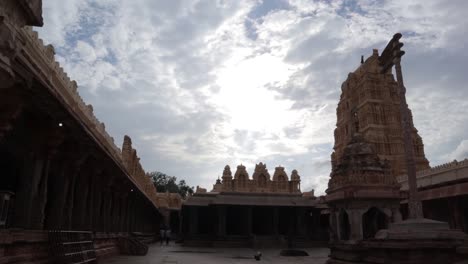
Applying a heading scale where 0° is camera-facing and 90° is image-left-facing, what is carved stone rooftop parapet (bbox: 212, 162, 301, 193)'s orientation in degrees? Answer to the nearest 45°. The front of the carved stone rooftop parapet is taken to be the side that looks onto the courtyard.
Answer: approximately 0°

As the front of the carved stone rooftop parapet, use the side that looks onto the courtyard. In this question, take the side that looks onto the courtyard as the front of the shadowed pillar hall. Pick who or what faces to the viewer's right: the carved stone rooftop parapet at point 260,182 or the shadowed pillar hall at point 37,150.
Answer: the shadowed pillar hall

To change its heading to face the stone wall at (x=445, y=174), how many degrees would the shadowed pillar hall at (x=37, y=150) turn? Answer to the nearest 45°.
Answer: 0° — it already faces it

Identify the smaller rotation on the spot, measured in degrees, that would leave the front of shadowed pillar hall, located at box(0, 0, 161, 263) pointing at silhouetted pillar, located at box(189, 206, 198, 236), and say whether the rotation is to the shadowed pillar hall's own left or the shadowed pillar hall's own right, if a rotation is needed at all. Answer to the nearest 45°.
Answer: approximately 45° to the shadowed pillar hall's own left

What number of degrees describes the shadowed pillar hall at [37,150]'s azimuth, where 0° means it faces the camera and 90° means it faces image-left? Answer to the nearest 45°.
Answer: approximately 270°

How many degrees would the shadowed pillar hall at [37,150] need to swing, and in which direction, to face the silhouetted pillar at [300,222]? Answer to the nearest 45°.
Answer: approximately 45° to its left

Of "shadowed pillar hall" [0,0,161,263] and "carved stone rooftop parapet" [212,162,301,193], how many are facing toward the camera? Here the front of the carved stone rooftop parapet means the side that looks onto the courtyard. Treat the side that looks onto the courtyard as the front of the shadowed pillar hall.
1

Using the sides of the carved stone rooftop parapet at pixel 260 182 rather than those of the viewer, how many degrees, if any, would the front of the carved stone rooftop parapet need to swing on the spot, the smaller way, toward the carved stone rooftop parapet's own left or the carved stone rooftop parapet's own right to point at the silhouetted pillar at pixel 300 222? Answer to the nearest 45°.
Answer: approximately 45° to the carved stone rooftop parapet's own left
